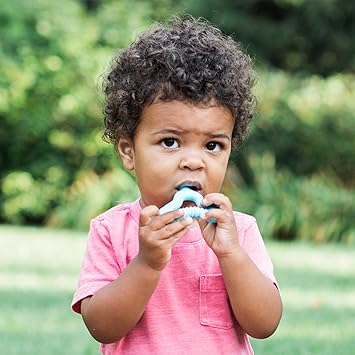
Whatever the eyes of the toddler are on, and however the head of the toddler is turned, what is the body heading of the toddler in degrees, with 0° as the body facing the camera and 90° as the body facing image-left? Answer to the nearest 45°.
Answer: approximately 0°
